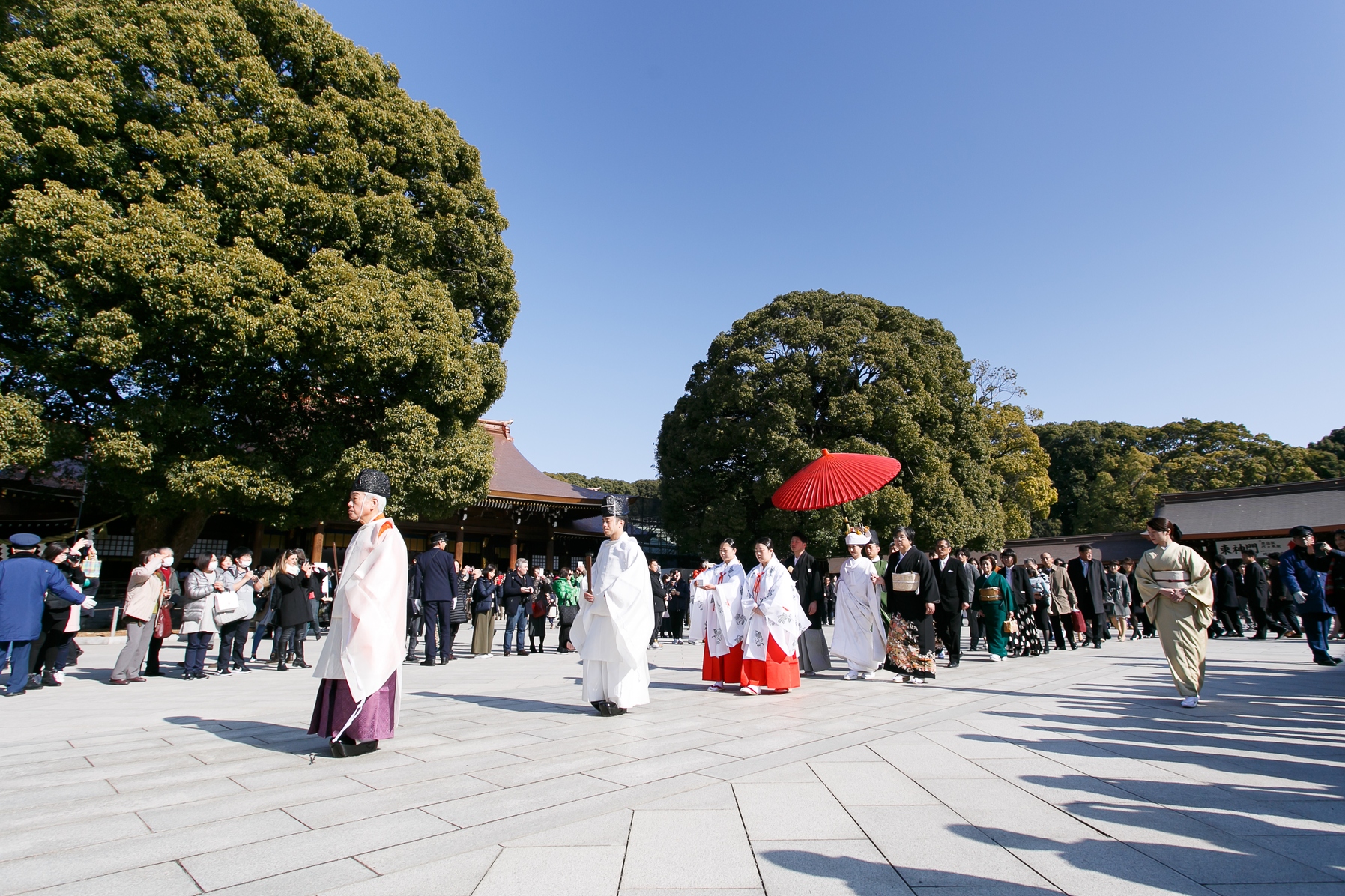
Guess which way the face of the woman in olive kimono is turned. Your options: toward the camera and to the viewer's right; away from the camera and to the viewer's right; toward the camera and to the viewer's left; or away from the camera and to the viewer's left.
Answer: toward the camera and to the viewer's left

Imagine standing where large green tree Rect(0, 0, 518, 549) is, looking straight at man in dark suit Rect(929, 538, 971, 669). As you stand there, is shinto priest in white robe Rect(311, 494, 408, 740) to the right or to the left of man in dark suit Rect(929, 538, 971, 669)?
right

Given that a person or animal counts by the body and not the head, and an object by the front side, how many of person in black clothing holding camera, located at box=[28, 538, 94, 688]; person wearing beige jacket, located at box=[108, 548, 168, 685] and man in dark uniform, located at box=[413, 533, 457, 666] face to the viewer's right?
2

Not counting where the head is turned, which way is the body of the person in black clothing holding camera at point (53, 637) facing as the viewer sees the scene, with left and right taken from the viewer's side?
facing to the right of the viewer

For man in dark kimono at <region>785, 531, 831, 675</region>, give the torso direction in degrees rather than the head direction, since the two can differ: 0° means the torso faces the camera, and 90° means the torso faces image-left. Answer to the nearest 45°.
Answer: approximately 45°

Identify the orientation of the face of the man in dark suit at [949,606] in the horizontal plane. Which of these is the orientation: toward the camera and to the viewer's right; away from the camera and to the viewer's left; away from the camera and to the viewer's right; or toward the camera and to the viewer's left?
toward the camera and to the viewer's left

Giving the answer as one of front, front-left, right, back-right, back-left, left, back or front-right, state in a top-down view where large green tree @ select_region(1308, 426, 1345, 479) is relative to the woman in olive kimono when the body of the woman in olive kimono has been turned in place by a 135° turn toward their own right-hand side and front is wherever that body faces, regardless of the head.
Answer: front-right

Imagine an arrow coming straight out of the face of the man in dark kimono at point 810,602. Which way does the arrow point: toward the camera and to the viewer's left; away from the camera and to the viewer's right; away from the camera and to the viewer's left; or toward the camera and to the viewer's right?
toward the camera and to the viewer's left

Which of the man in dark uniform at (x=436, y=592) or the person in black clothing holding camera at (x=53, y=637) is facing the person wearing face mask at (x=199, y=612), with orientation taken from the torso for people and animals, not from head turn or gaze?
the person in black clothing holding camera at (x=53, y=637)

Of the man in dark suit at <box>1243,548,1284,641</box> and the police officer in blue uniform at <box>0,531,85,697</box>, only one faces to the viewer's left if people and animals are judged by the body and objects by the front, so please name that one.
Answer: the man in dark suit

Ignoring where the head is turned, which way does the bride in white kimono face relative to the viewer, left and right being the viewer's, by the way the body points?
facing the viewer and to the left of the viewer
